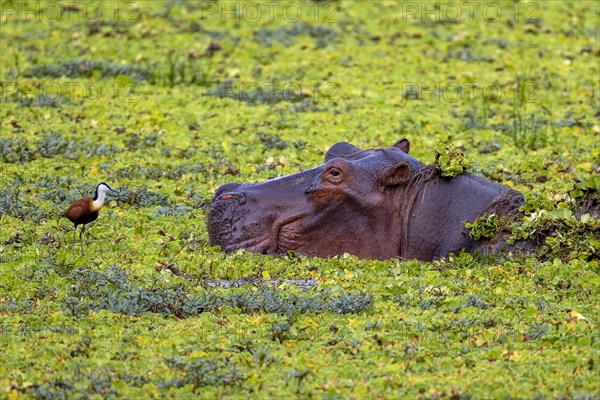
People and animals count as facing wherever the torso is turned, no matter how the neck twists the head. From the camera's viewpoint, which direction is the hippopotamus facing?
to the viewer's left
